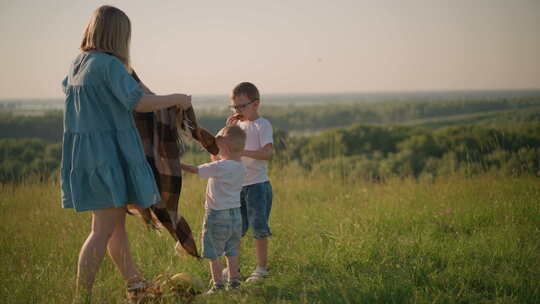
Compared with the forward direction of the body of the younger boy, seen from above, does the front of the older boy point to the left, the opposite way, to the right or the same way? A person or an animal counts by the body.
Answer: to the left

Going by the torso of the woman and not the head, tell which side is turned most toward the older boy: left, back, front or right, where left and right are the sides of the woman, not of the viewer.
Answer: front

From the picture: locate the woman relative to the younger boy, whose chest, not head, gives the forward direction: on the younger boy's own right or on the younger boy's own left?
on the younger boy's own left

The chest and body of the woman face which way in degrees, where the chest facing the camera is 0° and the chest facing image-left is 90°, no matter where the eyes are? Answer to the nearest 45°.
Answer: approximately 225°

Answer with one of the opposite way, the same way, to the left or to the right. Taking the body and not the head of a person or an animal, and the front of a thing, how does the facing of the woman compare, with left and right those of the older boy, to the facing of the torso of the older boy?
the opposite way

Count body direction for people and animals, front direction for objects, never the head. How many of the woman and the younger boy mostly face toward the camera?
0

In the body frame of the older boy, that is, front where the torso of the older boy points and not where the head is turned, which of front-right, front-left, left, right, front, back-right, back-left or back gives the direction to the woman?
front

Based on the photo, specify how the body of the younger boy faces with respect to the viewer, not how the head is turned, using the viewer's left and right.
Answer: facing away from the viewer and to the left of the viewer

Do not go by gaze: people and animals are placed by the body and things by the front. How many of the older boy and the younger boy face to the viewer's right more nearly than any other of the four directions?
0
